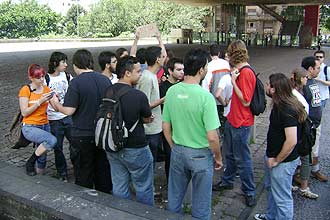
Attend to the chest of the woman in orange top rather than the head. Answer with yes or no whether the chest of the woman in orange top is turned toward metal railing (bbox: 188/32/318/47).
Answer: no

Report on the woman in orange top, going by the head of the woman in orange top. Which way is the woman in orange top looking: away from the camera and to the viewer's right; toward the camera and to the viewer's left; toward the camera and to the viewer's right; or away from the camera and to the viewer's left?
toward the camera and to the viewer's right

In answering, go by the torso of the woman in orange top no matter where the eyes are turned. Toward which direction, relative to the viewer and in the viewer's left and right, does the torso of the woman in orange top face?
facing the viewer and to the right of the viewer

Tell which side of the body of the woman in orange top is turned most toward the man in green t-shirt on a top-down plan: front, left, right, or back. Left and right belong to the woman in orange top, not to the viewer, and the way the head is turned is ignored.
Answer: front
